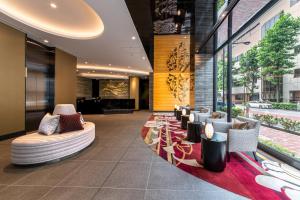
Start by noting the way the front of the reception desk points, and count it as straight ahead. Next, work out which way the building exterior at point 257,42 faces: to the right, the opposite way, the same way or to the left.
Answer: to the right

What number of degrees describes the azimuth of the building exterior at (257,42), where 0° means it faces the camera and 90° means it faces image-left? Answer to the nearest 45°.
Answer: approximately 45°

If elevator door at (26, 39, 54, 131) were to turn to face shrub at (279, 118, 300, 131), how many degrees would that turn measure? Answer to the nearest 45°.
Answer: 0° — it already faces it

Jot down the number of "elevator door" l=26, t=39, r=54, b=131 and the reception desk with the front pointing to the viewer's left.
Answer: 0

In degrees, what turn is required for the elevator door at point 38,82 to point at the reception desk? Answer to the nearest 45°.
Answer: approximately 90° to its left

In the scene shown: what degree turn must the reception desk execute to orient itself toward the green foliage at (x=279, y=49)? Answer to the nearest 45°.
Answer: approximately 90° to its left

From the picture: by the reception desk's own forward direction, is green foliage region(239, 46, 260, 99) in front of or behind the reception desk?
in front

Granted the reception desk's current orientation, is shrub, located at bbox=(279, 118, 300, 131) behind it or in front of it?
in front

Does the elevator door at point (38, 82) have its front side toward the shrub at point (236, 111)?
yes
